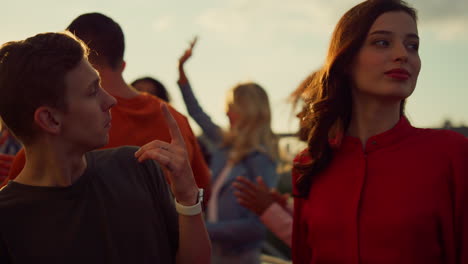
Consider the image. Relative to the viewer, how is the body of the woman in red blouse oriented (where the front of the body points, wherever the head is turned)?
toward the camera

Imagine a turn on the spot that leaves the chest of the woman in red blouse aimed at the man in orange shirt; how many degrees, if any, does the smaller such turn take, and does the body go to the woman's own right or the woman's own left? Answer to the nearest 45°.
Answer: approximately 90° to the woman's own right

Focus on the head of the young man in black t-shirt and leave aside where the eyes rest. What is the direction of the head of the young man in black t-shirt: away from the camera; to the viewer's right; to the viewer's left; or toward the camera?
to the viewer's right

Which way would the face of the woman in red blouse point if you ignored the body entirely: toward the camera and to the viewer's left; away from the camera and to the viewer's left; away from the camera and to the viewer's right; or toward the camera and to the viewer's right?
toward the camera and to the viewer's right

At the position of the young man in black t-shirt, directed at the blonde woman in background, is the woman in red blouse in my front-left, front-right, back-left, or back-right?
front-right

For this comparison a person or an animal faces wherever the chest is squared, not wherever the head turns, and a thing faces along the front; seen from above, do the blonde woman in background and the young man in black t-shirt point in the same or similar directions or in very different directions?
very different directions

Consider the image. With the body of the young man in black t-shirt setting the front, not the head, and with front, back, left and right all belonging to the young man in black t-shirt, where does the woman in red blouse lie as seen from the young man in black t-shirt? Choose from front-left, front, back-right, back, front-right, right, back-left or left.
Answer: front-left

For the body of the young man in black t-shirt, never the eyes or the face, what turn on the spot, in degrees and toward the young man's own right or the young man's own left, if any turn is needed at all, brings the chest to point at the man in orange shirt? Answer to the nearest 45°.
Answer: approximately 135° to the young man's own left

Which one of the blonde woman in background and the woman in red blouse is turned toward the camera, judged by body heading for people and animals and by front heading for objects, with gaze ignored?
the woman in red blouse

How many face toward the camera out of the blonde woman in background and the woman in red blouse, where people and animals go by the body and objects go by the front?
1

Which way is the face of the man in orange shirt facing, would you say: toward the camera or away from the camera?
away from the camera

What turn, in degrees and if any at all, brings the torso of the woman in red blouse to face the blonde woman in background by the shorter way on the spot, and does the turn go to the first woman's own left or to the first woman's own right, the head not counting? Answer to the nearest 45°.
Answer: approximately 135° to the first woman's own right

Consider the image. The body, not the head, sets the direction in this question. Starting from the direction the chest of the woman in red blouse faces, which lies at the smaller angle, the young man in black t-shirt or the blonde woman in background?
the young man in black t-shirt
